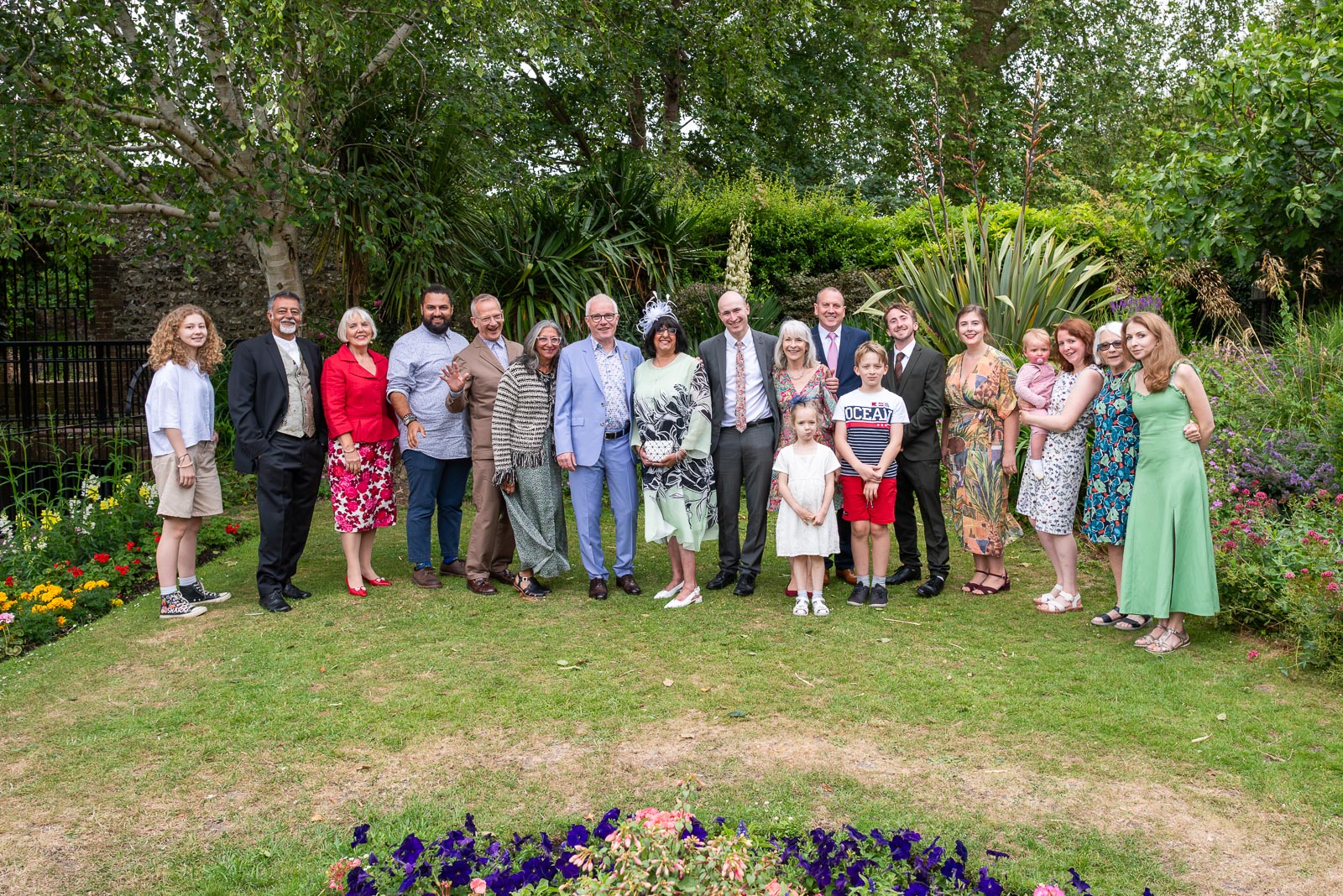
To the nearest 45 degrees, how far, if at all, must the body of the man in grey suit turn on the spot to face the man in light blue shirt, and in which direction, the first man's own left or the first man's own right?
approximately 90° to the first man's own right

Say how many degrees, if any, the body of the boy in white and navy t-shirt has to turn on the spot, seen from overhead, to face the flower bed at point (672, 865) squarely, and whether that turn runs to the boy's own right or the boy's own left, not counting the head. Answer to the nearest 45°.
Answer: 0° — they already face it

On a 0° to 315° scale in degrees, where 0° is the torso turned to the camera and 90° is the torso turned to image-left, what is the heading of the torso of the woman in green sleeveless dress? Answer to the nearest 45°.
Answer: approximately 45°

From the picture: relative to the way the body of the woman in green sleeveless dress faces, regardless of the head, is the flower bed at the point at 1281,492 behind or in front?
behind

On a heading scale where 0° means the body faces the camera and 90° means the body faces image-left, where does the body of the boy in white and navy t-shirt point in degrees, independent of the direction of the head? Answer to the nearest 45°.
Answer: approximately 0°

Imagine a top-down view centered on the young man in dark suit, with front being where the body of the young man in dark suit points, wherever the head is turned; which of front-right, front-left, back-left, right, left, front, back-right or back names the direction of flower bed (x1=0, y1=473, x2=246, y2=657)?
front-right

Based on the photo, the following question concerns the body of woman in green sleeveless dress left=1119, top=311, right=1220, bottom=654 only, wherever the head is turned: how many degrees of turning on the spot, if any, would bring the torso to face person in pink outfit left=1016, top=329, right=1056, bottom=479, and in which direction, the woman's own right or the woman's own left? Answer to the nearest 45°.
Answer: approximately 90° to the woman's own right
